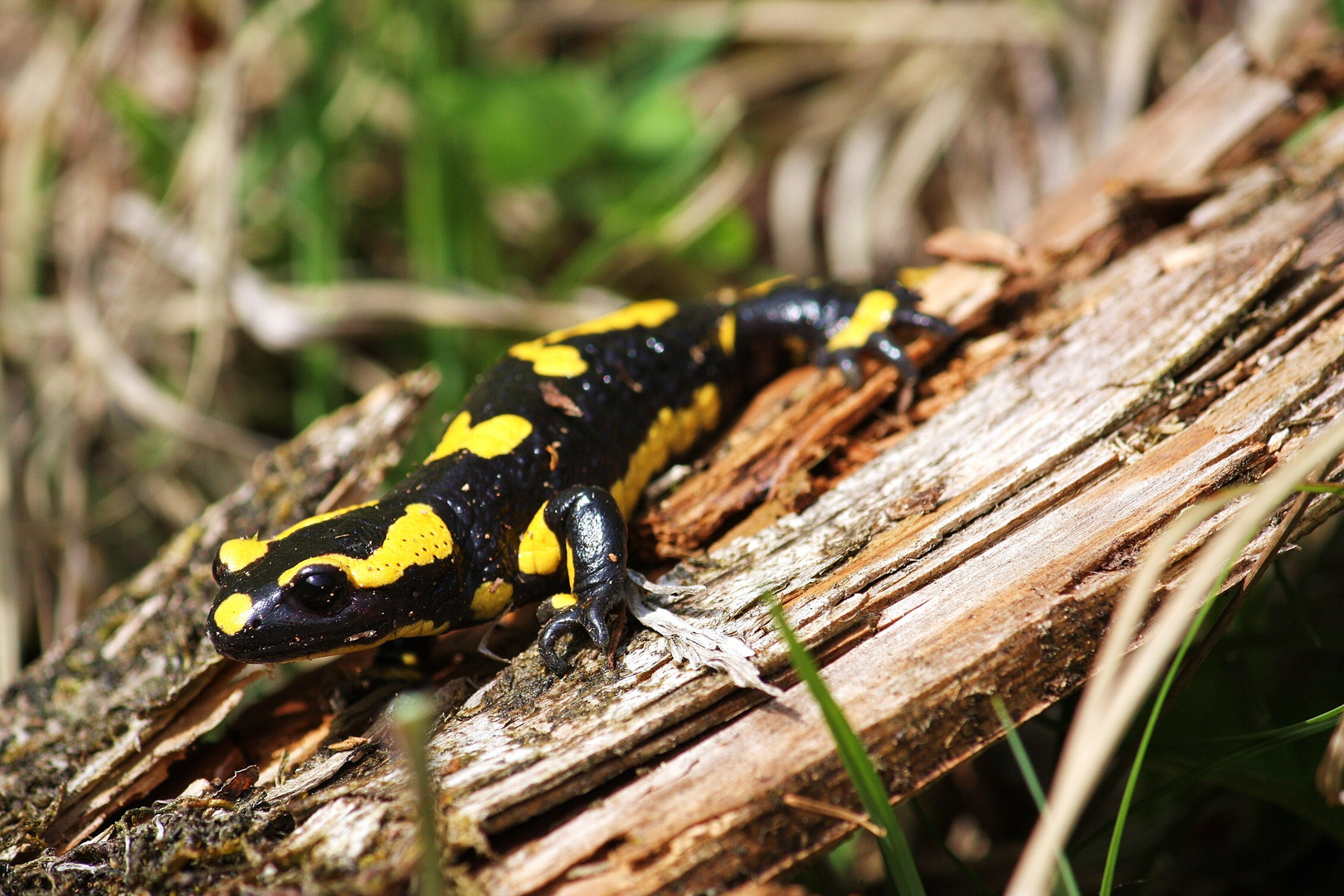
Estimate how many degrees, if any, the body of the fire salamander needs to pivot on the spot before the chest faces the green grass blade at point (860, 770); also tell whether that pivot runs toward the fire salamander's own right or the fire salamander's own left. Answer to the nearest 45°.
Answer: approximately 45° to the fire salamander's own left

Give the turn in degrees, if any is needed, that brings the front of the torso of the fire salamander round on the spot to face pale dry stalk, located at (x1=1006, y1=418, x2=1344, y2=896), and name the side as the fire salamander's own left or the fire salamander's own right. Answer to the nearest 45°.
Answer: approximately 90° to the fire salamander's own left

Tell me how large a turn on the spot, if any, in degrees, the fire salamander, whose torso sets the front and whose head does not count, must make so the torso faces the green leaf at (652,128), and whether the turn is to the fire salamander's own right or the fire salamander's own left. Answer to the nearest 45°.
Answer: approximately 180°

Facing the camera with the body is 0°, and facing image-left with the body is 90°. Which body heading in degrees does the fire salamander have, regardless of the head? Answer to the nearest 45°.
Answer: approximately 45°

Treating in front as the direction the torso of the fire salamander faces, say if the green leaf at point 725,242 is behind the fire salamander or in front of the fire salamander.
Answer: behind

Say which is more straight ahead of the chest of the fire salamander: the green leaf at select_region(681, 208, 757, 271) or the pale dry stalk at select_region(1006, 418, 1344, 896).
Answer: the pale dry stalk
